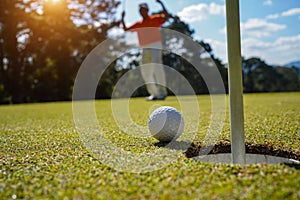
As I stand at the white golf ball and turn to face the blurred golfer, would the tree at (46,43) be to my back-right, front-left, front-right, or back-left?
front-left

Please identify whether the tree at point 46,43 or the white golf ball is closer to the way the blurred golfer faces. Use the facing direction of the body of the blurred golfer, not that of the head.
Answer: the white golf ball

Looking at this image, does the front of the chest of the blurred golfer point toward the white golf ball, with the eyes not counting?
yes

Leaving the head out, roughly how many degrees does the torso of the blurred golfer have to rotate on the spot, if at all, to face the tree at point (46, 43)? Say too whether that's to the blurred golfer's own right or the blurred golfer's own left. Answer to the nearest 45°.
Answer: approximately 135° to the blurred golfer's own right

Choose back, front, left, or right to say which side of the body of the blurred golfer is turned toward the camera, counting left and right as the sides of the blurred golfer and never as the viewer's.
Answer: front
